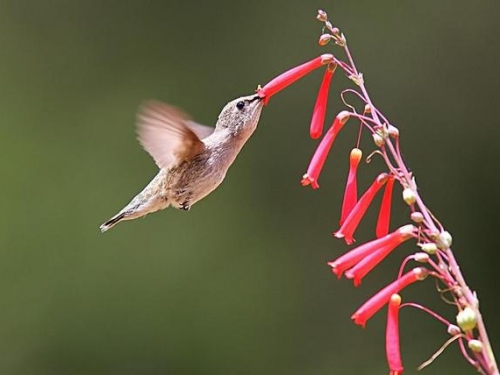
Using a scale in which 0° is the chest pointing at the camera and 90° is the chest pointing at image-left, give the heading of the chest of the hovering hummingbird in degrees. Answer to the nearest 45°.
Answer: approximately 270°
